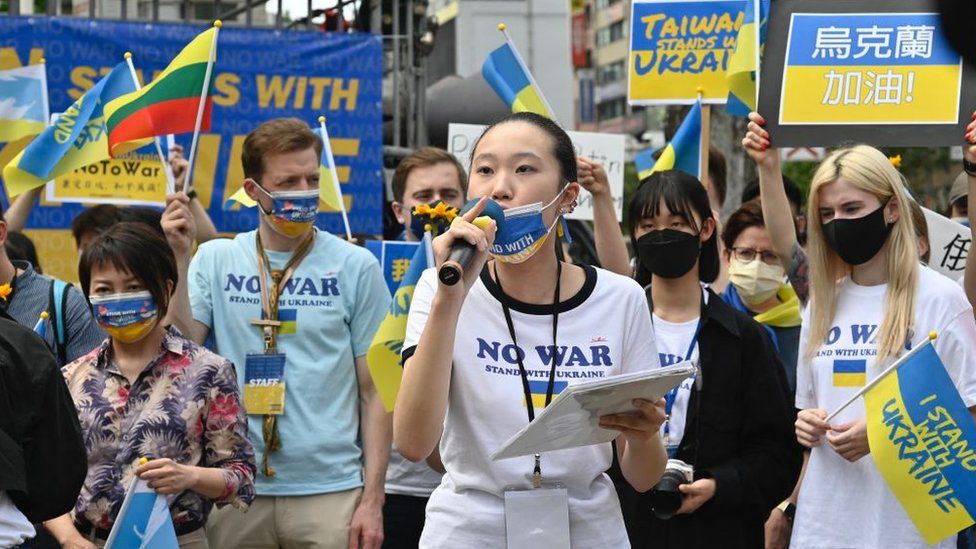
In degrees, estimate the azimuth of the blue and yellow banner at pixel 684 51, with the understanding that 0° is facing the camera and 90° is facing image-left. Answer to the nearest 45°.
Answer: approximately 0°

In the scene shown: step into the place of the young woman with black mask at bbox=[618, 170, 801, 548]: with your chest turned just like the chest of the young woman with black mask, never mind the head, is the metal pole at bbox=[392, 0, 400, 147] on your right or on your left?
on your right

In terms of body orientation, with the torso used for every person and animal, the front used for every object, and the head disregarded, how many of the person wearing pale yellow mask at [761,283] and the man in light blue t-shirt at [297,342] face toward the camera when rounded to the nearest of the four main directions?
2

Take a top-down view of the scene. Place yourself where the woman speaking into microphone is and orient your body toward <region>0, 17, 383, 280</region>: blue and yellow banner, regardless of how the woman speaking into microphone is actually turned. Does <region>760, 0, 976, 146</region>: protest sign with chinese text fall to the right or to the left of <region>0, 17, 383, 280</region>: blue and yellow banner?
right

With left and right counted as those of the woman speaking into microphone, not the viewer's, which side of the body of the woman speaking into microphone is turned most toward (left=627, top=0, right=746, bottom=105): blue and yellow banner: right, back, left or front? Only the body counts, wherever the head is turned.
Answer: back

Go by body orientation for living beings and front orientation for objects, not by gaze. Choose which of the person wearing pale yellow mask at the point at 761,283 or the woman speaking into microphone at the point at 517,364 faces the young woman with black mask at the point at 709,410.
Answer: the person wearing pale yellow mask

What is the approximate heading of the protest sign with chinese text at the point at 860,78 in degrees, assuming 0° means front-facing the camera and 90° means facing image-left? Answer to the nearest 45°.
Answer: approximately 0°

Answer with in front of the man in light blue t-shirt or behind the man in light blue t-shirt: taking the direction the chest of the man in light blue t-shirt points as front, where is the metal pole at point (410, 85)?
behind

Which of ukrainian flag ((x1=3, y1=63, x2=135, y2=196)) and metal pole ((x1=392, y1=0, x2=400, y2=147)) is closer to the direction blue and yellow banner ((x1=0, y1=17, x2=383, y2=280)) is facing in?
the ukrainian flag

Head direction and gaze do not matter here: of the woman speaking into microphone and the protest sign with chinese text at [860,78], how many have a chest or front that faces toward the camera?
2
